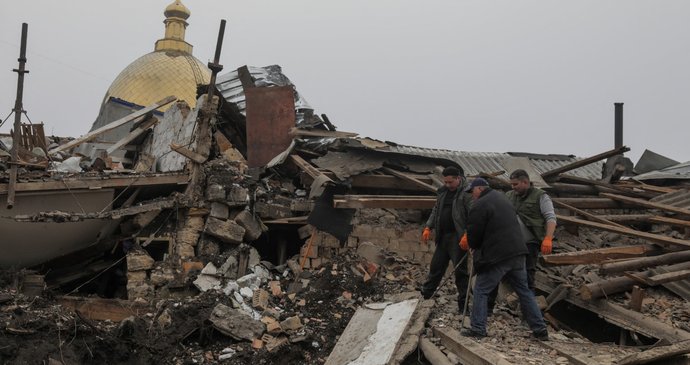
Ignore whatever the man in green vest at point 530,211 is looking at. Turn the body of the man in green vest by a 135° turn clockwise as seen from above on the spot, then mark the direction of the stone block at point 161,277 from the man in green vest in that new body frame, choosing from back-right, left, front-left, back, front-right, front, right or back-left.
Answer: left

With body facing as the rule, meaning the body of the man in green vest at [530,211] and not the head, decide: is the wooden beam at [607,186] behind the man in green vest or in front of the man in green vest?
behind

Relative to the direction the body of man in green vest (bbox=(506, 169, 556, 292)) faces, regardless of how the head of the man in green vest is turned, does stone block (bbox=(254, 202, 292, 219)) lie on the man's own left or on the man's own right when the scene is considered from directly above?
on the man's own right

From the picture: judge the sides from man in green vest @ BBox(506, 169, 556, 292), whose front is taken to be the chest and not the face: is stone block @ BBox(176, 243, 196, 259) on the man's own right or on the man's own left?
on the man's own right

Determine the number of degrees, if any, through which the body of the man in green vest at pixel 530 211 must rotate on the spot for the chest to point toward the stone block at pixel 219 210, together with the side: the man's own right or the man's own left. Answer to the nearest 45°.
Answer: approximately 45° to the man's own right

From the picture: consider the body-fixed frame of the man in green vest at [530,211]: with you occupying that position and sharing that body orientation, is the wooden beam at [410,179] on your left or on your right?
on your right

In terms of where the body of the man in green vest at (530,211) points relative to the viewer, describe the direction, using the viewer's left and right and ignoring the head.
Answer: facing the viewer and to the left of the viewer
